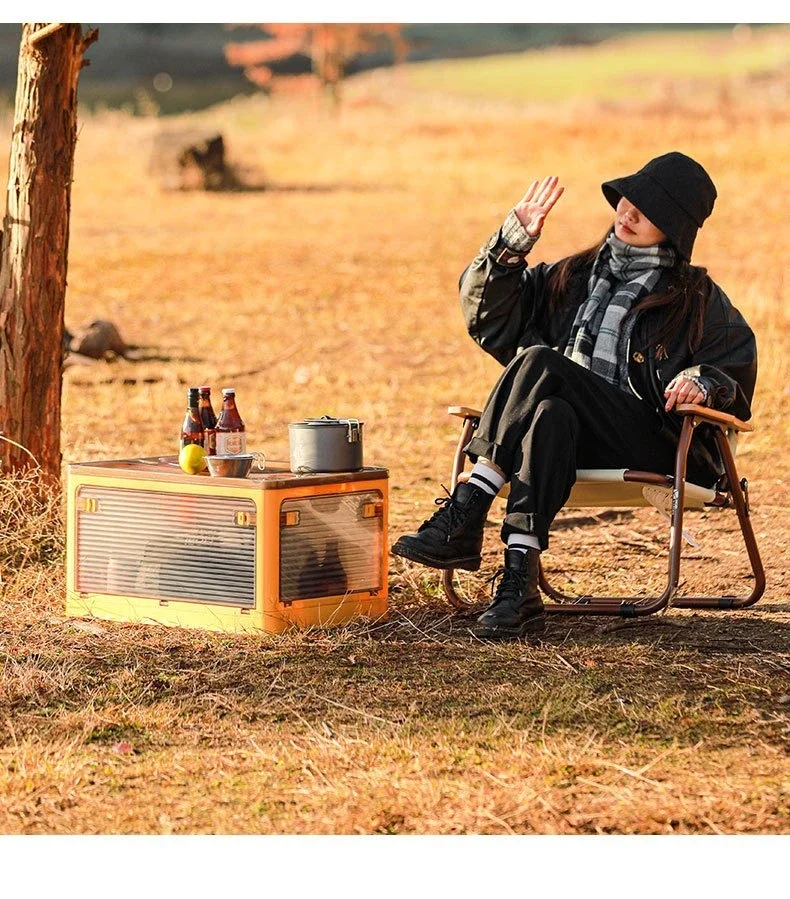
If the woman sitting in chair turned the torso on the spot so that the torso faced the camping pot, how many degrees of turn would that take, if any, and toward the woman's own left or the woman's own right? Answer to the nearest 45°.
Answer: approximately 45° to the woman's own right

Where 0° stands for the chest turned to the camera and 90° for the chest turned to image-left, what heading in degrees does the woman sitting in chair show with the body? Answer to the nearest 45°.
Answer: approximately 45°

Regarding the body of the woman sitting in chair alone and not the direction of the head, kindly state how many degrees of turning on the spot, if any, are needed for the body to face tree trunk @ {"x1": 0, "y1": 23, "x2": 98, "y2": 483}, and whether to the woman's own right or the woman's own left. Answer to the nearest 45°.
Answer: approximately 45° to the woman's own right

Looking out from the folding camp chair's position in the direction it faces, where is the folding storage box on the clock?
The folding storage box is roughly at 1 o'clock from the folding camp chair.

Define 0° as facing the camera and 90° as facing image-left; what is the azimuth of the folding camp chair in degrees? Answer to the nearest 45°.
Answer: approximately 45°

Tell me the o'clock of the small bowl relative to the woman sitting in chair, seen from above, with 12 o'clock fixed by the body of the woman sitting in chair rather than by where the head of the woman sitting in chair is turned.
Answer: The small bowl is roughly at 1 o'clock from the woman sitting in chair.

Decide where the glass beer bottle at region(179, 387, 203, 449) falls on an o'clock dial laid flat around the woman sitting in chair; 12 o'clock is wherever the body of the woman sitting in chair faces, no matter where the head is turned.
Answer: The glass beer bottle is roughly at 1 o'clock from the woman sitting in chair.
